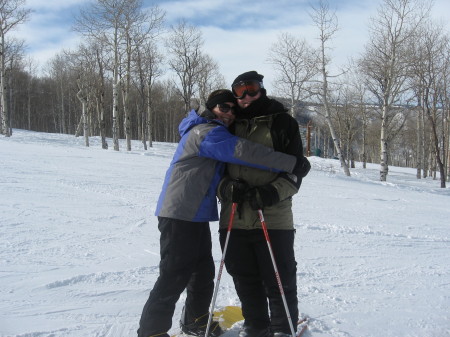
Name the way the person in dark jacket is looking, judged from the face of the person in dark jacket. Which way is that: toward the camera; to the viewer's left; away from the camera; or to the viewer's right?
toward the camera

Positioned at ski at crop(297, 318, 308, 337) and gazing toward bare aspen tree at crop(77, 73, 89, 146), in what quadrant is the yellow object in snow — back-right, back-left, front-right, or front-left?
front-left

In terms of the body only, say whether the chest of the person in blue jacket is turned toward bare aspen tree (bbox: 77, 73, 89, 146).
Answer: no

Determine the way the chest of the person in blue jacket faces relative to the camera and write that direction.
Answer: to the viewer's right

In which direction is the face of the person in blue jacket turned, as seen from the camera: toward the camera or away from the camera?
toward the camera
